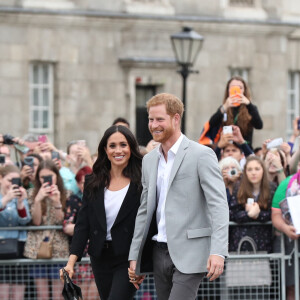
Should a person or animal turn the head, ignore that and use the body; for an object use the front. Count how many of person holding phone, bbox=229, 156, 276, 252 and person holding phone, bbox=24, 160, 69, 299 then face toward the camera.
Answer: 2

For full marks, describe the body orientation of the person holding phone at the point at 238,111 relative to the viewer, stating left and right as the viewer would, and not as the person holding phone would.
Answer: facing the viewer

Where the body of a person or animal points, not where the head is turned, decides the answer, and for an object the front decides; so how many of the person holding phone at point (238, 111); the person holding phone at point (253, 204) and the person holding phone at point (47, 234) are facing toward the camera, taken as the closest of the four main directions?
3

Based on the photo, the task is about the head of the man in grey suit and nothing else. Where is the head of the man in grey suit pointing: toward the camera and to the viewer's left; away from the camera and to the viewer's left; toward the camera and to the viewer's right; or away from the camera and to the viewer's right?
toward the camera and to the viewer's left

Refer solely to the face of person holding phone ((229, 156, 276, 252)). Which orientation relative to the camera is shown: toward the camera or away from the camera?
toward the camera

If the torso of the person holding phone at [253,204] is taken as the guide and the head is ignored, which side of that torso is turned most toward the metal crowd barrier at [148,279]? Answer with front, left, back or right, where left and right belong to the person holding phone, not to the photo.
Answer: right

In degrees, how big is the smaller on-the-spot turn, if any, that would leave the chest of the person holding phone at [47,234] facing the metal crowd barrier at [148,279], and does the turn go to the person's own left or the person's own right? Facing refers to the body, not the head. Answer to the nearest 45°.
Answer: approximately 90° to the person's own left

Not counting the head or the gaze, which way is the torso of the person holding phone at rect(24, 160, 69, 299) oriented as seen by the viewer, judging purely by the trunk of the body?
toward the camera

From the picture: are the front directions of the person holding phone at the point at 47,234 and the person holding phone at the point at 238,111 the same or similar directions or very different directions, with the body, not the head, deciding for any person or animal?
same or similar directions

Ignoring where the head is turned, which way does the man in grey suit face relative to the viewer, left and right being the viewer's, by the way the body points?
facing the viewer and to the left of the viewer

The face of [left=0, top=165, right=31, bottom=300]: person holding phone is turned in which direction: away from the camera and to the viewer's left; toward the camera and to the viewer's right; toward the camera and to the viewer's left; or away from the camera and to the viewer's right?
toward the camera and to the viewer's right

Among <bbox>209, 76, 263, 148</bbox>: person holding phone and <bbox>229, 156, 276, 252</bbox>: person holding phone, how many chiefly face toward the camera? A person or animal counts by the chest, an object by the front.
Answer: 2

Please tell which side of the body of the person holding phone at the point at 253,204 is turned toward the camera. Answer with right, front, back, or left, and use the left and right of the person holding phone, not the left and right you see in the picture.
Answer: front

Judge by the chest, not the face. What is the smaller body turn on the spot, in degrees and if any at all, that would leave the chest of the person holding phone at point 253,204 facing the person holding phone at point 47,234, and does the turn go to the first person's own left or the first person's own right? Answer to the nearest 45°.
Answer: approximately 90° to the first person's own right
